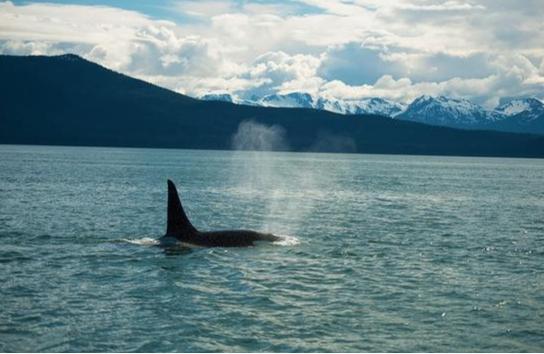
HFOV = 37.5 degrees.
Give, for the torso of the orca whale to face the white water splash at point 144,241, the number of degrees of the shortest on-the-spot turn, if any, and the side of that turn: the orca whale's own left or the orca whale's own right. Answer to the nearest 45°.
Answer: approximately 135° to the orca whale's own left

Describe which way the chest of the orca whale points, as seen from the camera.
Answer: to the viewer's right

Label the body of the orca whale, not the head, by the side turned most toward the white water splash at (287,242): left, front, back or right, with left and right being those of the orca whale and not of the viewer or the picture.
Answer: front
